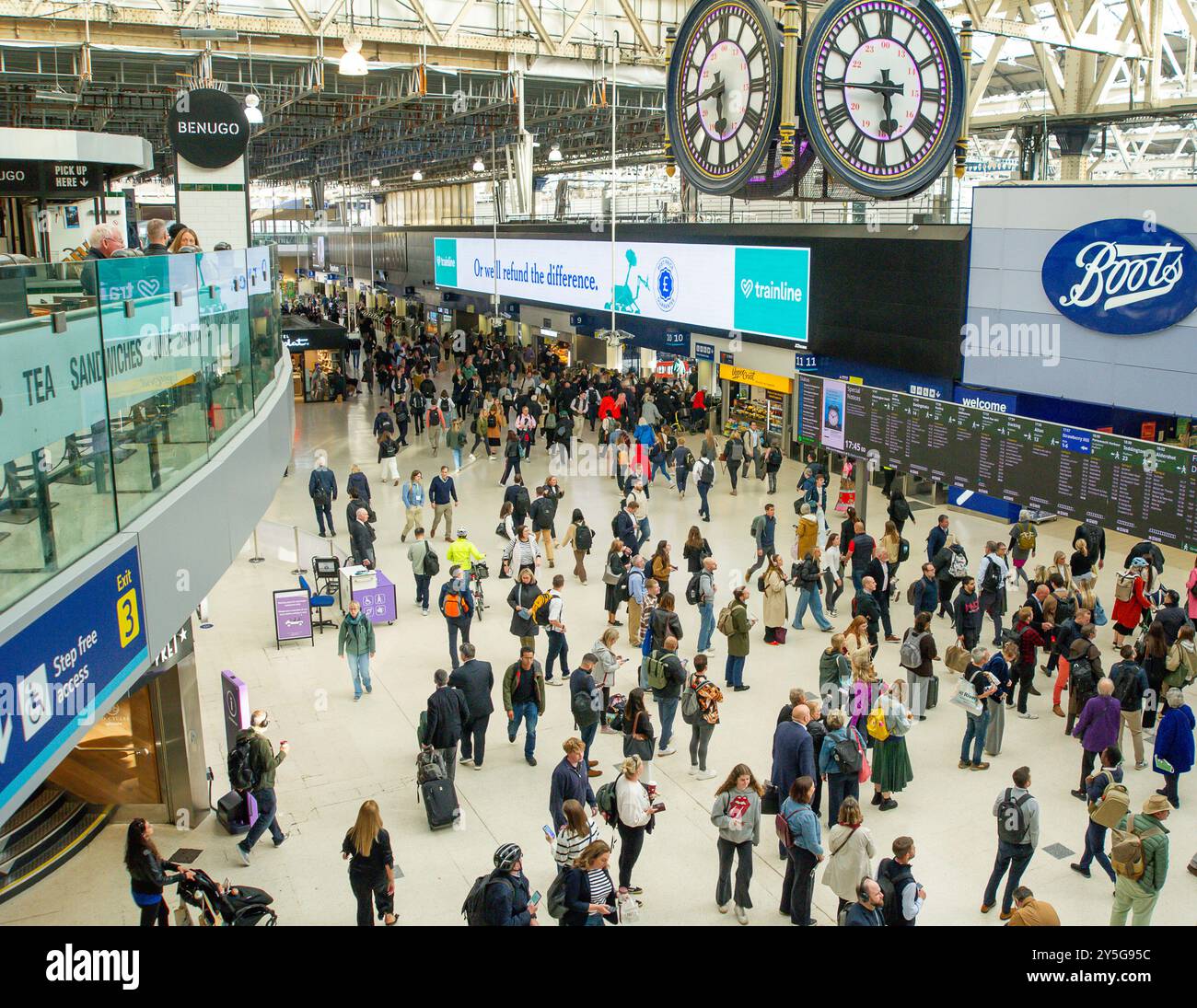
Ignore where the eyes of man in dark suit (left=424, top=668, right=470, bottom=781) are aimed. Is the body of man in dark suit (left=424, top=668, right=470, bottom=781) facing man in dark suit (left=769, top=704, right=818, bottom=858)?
no

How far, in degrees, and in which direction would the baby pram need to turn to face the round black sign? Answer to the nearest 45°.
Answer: approximately 90° to its left

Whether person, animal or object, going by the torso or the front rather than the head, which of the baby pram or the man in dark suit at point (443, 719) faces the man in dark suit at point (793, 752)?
the baby pram

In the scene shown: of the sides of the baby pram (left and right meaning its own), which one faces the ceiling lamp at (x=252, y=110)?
left

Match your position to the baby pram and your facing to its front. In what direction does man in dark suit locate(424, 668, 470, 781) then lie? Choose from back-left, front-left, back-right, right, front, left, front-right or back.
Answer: front-left

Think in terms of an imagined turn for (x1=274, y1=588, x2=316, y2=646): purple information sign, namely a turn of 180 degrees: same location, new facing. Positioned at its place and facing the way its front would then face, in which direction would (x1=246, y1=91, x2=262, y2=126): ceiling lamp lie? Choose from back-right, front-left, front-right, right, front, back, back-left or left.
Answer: front

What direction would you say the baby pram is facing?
to the viewer's right

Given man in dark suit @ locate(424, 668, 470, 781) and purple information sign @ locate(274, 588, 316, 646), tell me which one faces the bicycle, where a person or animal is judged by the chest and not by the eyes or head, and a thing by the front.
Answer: the man in dark suit

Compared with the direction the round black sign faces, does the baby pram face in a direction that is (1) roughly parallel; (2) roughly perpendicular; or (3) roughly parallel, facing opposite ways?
roughly perpendicular

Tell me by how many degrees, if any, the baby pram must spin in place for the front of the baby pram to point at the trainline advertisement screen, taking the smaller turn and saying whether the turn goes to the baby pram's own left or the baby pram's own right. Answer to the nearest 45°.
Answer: approximately 45° to the baby pram's own left

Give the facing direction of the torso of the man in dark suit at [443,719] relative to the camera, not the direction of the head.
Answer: away from the camera

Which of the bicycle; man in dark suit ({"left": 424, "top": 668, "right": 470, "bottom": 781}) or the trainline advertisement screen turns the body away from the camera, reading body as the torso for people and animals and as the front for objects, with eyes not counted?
the man in dark suit

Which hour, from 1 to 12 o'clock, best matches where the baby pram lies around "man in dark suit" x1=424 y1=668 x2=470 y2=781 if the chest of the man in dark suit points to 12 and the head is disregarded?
The baby pram is roughly at 7 o'clock from the man in dark suit.

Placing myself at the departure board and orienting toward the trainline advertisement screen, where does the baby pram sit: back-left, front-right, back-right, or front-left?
back-left

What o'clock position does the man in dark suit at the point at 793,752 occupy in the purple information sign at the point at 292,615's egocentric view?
The man in dark suit is roughly at 11 o'clock from the purple information sign.

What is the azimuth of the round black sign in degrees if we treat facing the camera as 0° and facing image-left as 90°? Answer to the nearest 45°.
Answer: approximately 0°

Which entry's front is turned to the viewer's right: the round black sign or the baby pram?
the baby pram

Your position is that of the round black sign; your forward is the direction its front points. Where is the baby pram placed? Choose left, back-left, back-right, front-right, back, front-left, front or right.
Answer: front

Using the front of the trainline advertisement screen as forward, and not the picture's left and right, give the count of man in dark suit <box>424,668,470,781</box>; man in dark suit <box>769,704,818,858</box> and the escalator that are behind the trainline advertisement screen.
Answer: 0

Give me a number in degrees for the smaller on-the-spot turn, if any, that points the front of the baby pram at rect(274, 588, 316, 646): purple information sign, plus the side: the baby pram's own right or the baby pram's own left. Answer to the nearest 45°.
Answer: approximately 90° to the baby pram's own left
